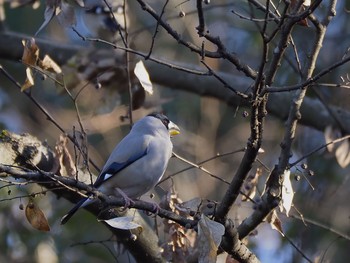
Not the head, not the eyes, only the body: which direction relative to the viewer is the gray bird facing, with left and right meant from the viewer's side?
facing to the right of the viewer

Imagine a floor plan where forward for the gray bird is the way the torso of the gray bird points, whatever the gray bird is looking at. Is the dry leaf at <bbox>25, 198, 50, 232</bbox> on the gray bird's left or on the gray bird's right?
on the gray bird's right

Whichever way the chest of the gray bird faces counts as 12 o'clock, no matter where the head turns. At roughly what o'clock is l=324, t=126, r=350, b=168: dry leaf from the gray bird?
The dry leaf is roughly at 11 o'clock from the gray bird.

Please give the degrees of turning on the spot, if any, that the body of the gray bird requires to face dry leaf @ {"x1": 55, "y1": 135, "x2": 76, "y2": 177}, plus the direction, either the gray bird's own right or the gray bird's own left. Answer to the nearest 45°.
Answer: approximately 180°

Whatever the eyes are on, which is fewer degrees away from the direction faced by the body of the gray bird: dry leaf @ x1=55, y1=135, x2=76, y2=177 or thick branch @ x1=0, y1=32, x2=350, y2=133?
the thick branch

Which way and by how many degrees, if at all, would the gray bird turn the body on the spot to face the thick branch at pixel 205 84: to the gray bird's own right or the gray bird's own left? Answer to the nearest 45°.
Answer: approximately 90° to the gray bird's own left

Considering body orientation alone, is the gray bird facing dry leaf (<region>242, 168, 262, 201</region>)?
yes

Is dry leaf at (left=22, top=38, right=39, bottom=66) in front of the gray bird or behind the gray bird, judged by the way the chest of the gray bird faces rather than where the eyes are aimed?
behind

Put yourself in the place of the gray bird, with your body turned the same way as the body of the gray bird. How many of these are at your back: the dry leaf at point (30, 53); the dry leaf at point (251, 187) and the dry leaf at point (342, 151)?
1
